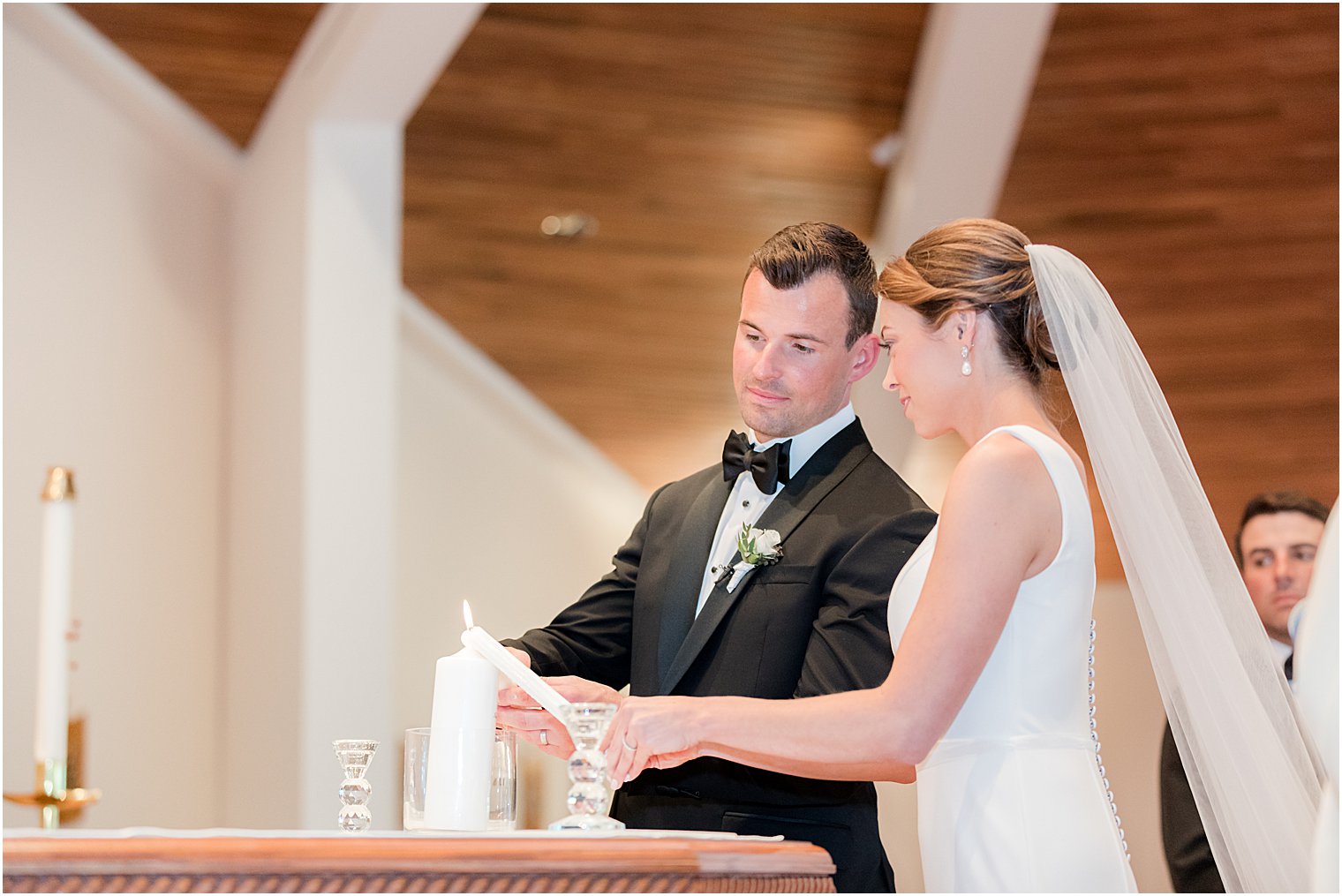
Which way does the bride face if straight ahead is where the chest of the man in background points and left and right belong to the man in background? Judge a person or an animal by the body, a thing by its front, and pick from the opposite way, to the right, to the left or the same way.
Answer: to the right

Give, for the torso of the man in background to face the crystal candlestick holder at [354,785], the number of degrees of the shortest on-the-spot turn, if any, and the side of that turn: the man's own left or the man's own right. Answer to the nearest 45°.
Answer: approximately 45° to the man's own right

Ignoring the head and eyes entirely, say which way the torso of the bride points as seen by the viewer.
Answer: to the viewer's left

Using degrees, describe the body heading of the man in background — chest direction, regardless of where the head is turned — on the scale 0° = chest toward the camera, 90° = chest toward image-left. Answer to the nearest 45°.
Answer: approximately 0°

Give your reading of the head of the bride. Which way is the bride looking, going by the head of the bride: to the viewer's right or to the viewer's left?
to the viewer's left

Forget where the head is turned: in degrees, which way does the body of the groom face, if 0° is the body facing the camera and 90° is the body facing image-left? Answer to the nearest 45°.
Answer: approximately 45°

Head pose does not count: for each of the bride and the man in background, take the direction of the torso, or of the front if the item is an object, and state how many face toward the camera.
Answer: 1

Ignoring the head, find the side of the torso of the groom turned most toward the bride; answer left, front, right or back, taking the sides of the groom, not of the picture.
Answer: left

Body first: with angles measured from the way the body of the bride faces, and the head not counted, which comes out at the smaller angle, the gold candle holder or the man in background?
the gold candle holder
